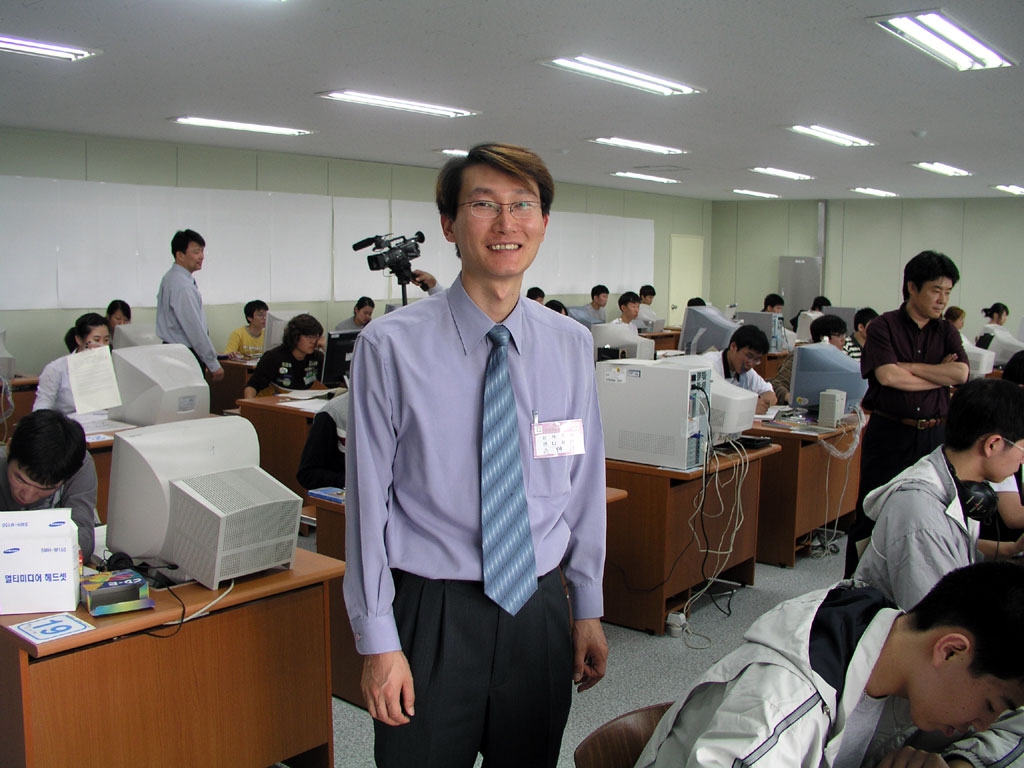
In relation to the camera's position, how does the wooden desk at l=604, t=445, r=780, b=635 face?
facing away from the viewer and to the left of the viewer

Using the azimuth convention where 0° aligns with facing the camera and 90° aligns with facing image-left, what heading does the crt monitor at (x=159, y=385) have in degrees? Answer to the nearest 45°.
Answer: approximately 135°

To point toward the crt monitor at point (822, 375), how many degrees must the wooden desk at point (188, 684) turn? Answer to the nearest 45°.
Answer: approximately 90° to its right

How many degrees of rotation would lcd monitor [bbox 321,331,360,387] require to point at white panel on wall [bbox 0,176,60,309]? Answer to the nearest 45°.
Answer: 0° — it already faces it

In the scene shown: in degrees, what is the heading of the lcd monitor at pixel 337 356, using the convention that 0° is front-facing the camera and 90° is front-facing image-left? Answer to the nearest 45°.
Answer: approximately 135°

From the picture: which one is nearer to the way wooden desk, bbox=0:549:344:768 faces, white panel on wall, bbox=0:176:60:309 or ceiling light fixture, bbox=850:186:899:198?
the white panel on wall

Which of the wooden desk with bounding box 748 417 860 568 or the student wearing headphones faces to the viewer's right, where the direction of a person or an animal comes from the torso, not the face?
the student wearing headphones

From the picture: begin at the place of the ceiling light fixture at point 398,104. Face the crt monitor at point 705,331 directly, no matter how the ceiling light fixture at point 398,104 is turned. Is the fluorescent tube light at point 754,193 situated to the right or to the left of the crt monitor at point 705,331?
left

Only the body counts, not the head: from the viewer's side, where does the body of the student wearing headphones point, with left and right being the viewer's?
facing to the right of the viewer

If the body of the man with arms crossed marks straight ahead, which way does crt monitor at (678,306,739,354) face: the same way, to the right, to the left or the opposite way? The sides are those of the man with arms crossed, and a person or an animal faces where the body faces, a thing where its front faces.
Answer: the opposite way

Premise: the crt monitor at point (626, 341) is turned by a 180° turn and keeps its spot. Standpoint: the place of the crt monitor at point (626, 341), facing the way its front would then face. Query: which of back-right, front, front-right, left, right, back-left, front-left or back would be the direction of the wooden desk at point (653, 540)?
front-right

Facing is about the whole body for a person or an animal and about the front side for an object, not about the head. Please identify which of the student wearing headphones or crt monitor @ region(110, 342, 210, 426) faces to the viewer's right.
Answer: the student wearing headphones
